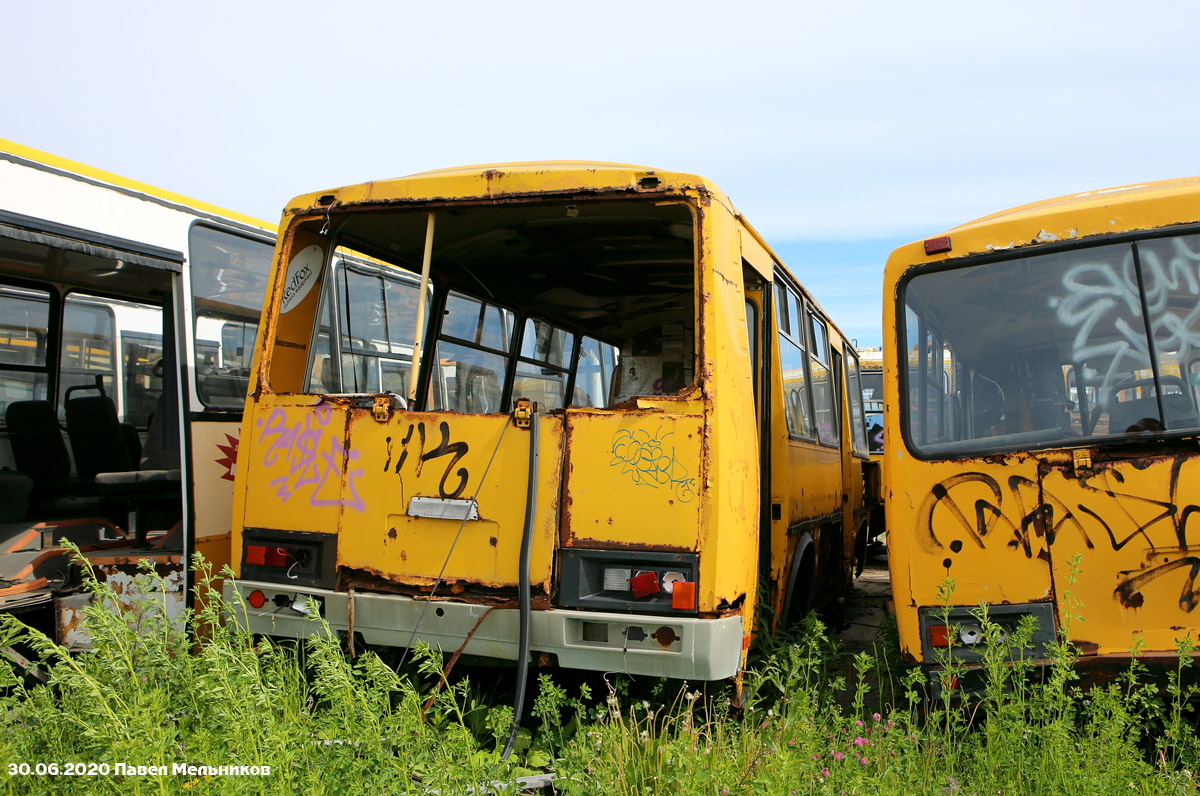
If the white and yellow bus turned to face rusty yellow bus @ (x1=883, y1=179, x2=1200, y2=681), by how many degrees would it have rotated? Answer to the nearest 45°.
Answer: approximately 90° to its right

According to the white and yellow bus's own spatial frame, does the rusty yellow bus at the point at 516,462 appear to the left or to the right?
on its right

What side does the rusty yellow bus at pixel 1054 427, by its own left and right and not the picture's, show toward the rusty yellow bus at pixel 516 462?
left

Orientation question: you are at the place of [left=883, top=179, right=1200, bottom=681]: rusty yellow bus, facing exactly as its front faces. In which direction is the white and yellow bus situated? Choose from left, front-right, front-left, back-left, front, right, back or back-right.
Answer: left

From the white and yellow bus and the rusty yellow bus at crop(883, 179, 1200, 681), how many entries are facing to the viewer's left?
0

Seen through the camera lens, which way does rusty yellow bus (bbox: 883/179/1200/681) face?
facing away from the viewer

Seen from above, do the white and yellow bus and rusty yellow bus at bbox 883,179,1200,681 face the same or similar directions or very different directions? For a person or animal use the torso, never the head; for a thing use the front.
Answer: same or similar directions

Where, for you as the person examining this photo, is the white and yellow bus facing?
facing away from the viewer and to the right of the viewer
